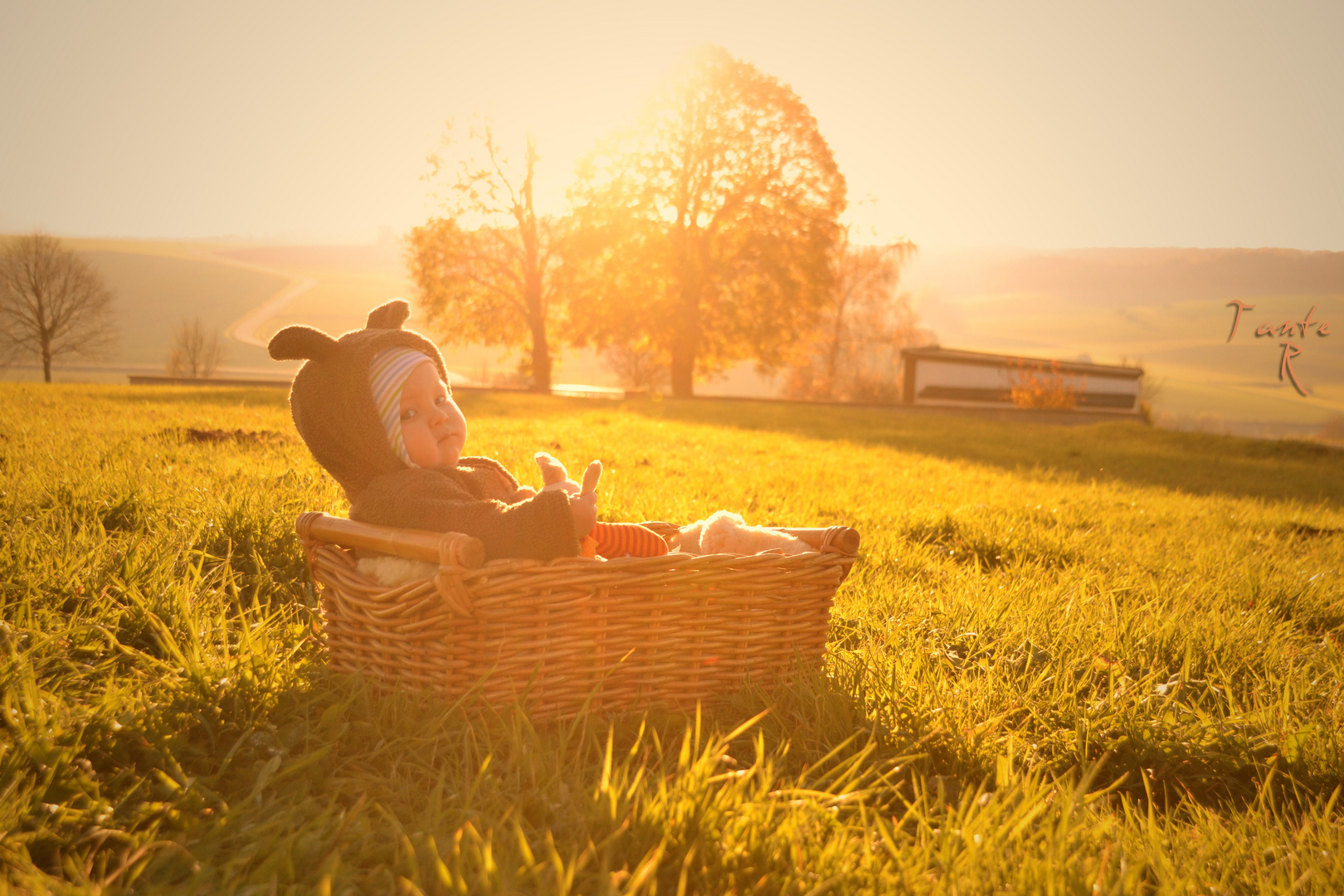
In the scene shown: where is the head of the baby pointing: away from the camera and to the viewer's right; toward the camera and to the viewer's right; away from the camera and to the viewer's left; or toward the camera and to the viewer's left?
toward the camera and to the viewer's right

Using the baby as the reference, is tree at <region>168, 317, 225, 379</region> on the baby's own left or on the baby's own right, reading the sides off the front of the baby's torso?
on the baby's own left

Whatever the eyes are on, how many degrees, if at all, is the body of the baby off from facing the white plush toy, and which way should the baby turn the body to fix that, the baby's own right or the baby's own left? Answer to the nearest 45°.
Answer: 0° — they already face it

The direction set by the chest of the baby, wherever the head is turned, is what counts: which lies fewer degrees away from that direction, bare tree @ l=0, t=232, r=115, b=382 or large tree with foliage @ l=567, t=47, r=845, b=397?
the large tree with foliage

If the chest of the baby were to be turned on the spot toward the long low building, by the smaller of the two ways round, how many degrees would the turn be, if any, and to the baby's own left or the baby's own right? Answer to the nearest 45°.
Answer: approximately 45° to the baby's own left

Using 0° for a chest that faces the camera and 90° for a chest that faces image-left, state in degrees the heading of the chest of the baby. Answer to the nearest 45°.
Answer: approximately 270°
